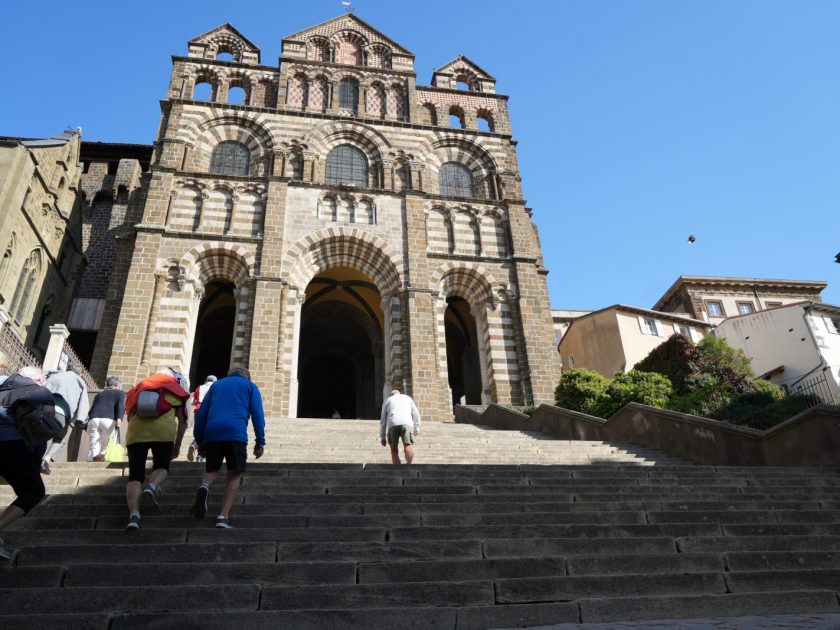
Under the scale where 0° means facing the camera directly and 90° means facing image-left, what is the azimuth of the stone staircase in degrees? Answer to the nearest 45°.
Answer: approximately 0°

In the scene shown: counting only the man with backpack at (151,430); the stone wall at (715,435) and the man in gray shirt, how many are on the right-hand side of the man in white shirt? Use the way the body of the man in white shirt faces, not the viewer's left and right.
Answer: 1

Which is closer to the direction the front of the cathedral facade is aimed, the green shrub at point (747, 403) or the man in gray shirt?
the man in gray shirt

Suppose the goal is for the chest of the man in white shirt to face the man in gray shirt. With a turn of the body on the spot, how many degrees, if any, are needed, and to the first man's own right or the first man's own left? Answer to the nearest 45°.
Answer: approximately 90° to the first man's own left

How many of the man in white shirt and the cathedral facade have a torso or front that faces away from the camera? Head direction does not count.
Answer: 1

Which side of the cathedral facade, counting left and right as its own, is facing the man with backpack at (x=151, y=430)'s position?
front

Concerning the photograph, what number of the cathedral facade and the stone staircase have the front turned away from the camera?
0

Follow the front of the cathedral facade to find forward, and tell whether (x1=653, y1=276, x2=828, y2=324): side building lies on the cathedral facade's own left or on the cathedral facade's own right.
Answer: on the cathedral facade's own left

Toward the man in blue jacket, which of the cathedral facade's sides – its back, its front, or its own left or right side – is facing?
front

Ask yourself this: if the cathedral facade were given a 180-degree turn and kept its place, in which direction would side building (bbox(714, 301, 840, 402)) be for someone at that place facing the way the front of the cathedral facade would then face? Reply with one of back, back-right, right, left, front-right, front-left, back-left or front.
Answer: right

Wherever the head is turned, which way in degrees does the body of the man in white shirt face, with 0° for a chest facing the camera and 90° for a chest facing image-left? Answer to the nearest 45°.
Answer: approximately 180°
